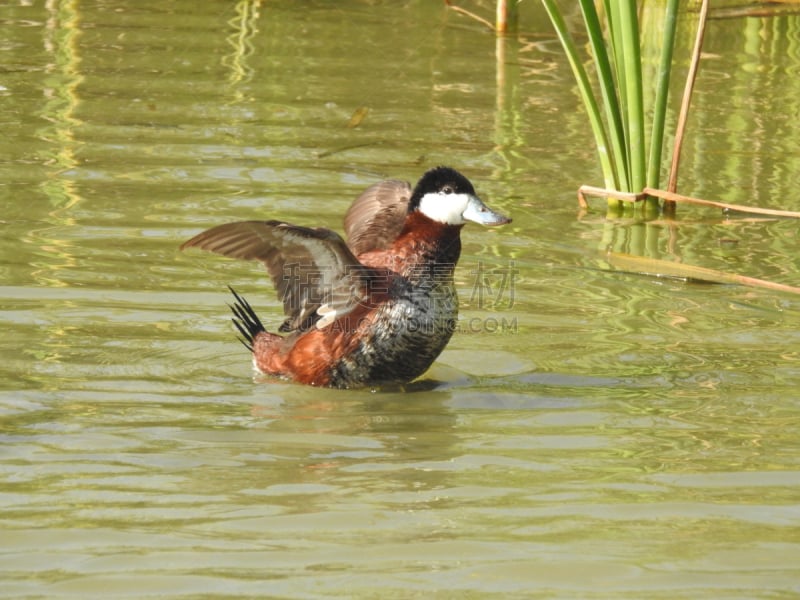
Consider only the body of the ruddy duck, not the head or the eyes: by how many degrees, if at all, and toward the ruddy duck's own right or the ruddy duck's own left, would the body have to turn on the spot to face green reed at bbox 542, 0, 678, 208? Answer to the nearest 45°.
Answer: approximately 45° to the ruddy duck's own left

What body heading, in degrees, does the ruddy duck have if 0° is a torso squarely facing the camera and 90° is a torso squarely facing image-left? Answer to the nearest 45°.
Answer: approximately 270°
